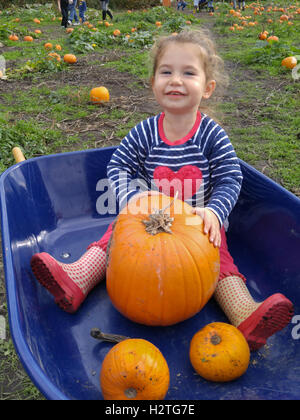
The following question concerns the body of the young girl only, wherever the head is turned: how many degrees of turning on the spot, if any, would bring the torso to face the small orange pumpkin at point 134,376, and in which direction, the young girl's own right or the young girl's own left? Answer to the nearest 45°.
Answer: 0° — they already face it

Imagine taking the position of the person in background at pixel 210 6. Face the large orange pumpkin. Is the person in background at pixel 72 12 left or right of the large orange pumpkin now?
right

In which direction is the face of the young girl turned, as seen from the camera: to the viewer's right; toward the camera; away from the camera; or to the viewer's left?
toward the camera

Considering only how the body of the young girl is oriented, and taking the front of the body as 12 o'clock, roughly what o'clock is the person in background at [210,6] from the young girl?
The person in background is roughly at 6 o'clock from the young girl.

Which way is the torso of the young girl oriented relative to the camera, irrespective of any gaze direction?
toward the camera

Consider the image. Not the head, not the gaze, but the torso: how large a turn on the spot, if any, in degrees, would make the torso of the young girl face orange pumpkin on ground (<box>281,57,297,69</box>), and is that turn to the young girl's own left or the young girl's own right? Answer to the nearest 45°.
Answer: approximately 180°

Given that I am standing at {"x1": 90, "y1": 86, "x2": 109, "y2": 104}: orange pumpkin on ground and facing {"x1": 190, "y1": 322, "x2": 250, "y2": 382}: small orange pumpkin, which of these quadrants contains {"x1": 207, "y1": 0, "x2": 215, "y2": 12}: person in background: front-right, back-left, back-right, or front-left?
back-left

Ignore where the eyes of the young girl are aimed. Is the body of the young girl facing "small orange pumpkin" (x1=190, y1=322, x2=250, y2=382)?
yes
